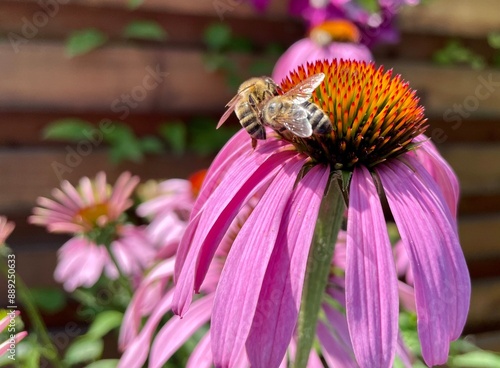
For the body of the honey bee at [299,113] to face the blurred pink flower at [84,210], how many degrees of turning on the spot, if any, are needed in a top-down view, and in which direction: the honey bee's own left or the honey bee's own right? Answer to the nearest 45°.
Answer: approximately 45° to the honey bee's own right

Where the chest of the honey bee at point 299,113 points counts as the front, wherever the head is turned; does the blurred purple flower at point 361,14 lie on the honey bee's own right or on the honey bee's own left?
on the honey bee's own right

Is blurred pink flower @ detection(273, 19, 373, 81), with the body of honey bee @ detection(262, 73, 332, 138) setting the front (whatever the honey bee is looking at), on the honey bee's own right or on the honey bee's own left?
on the honey bee's own right

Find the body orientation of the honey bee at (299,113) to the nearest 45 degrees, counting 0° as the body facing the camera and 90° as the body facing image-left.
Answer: approximately 90°
